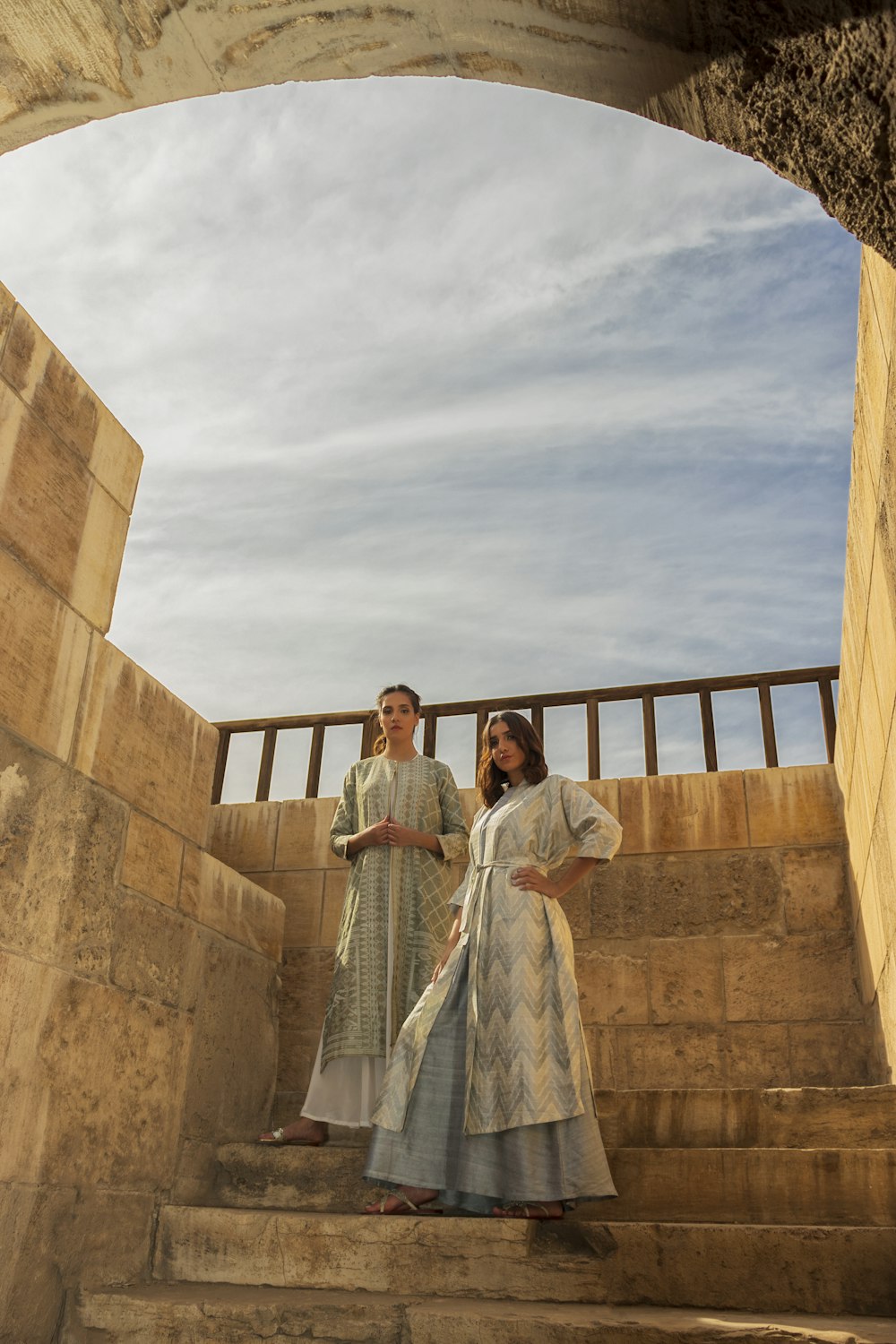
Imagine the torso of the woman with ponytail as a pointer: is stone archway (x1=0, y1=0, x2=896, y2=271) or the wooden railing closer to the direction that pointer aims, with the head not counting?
the stone archway

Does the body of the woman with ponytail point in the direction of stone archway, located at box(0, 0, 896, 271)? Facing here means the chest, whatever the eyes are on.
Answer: yes

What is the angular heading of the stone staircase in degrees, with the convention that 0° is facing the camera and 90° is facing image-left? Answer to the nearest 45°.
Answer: approximately 0°

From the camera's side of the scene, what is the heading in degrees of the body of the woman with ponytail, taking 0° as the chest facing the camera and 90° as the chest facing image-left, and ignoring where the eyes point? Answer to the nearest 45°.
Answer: approximately 0°

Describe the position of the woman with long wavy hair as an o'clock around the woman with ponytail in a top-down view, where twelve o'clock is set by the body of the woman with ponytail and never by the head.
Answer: The woman with long wavy hair is roughly at 11 o'clock from the woman with ponytail.
